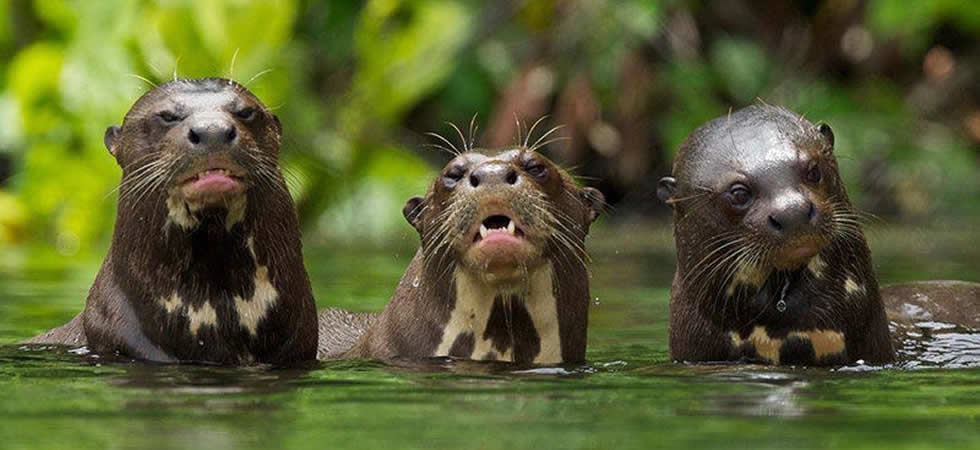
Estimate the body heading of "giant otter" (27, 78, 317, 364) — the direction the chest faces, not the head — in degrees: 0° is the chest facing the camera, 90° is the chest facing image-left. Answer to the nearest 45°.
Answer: approximately 0°

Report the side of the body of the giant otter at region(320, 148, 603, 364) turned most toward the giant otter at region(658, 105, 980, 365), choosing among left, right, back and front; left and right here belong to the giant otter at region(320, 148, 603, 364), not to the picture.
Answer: left

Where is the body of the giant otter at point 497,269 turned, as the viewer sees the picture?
toward the camera

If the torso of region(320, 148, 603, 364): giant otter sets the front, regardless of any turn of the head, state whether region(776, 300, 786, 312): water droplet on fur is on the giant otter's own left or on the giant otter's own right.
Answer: on the giant otter's own left

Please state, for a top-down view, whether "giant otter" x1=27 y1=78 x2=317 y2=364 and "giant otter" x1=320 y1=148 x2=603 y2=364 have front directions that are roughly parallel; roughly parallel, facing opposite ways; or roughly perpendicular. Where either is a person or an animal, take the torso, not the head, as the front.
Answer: roughly parallel

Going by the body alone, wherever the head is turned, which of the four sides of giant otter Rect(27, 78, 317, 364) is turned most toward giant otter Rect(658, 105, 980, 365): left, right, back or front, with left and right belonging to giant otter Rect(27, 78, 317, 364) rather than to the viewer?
left

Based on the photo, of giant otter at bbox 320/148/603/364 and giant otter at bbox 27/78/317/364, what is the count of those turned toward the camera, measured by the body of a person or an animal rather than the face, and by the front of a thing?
2

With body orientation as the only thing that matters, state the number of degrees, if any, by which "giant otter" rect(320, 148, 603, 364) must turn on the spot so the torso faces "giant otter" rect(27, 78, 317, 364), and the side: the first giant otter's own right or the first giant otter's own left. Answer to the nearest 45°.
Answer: approximately 90° to the first giant otter's own right

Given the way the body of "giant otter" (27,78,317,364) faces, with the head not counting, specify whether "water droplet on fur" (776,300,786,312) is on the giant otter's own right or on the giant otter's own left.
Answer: on the giant otter's own left
